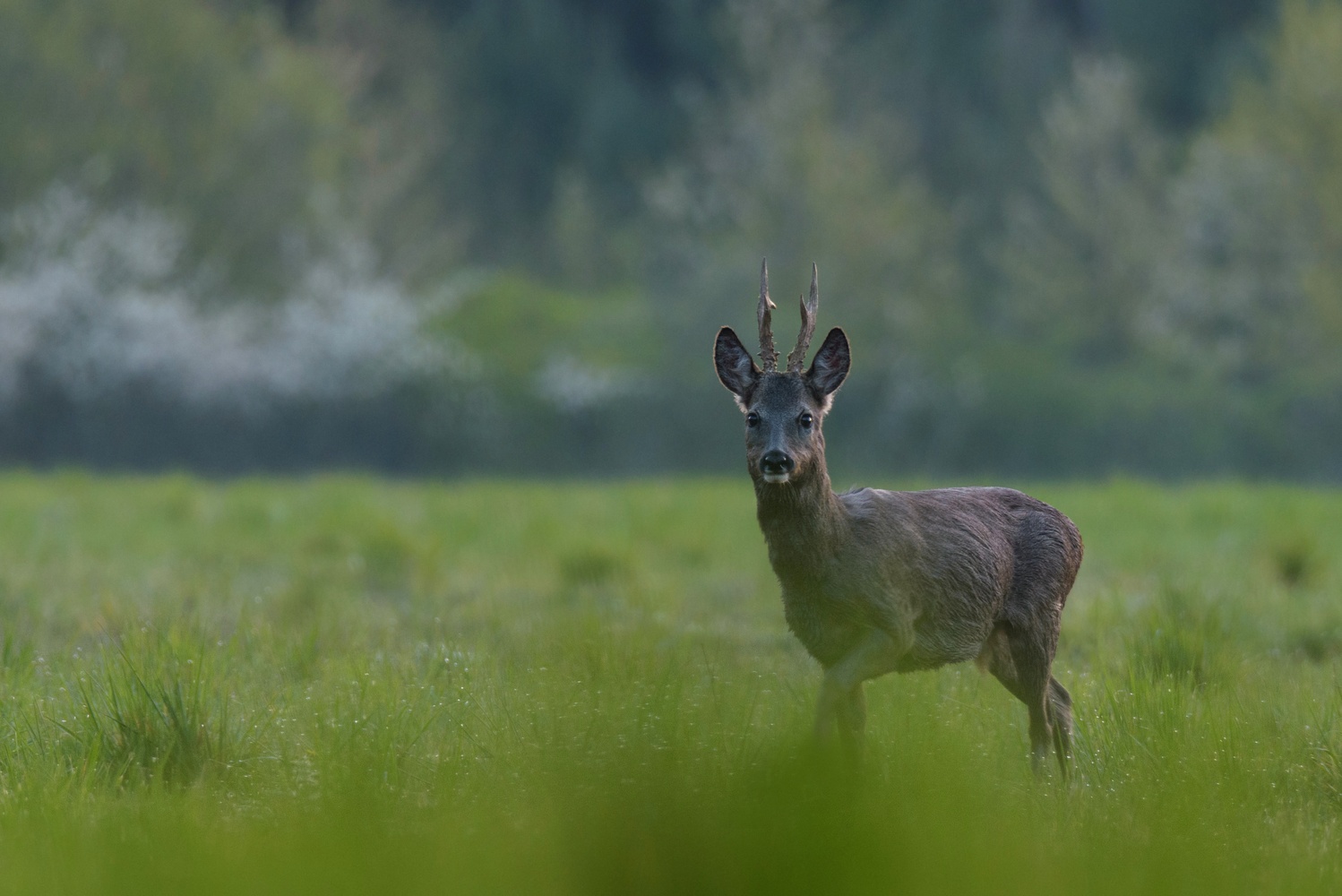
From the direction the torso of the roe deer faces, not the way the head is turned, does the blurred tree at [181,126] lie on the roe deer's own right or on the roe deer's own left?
on the roe deer's own right

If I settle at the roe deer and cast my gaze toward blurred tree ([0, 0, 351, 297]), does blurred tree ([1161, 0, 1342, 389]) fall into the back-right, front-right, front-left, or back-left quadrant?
front-right

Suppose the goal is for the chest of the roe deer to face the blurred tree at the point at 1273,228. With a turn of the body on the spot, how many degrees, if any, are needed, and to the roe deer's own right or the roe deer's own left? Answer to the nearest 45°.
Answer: approximately 135° to the roe deer's own right

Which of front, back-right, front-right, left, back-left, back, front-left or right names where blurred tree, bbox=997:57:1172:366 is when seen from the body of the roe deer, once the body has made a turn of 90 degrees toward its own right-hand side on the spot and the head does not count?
front-right

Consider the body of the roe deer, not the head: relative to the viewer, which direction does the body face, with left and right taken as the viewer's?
facing the viewer and to the left of the viewer
